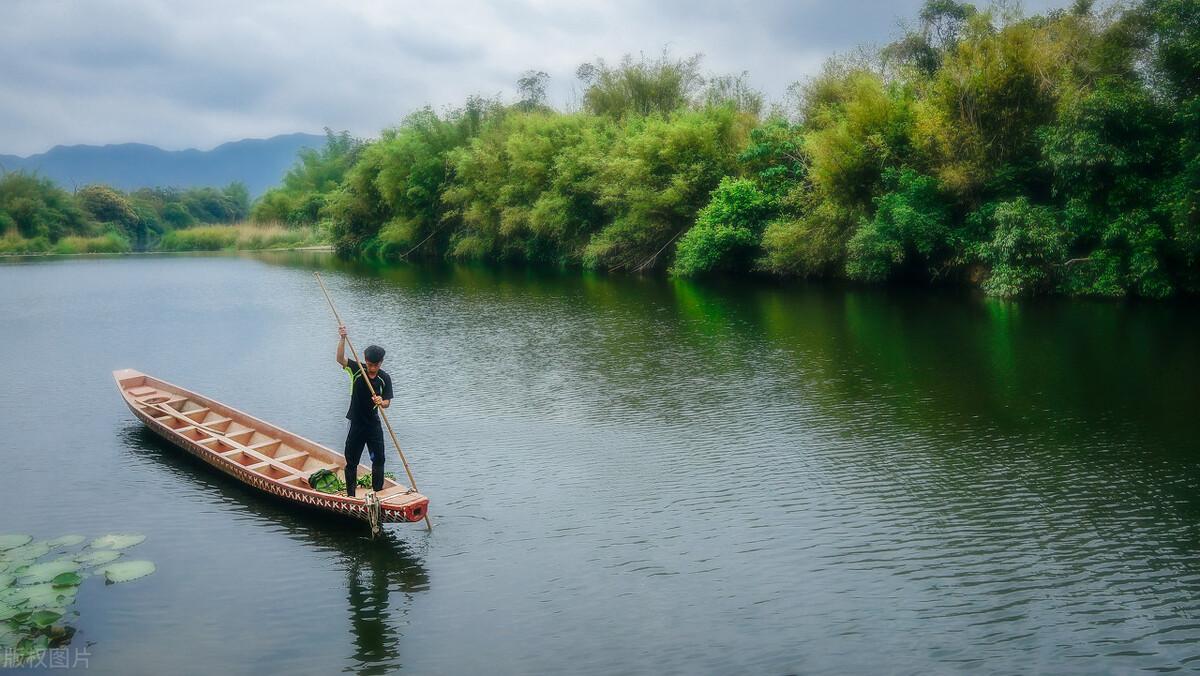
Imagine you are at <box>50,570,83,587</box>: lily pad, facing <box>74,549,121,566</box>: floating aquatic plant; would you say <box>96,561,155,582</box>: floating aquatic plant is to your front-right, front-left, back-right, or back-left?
front-right

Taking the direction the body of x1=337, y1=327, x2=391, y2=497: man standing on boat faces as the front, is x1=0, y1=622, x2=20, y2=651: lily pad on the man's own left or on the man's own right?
on the man's own right

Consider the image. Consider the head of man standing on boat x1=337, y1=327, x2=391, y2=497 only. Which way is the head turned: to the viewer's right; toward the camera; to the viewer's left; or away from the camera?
toward the camera

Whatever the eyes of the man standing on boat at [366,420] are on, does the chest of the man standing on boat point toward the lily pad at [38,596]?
no

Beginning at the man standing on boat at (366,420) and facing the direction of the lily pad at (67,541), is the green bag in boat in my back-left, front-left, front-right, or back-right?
front-right

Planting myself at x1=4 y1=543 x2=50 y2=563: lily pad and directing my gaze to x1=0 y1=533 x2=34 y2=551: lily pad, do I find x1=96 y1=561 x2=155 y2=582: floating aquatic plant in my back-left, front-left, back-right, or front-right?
back-right

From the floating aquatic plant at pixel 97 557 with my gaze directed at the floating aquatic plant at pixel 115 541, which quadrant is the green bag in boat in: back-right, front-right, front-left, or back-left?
front-right

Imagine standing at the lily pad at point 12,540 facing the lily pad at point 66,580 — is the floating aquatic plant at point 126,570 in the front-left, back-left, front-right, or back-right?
front-left
